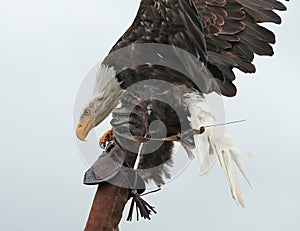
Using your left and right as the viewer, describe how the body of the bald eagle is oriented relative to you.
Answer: facing to the left of the viewer
